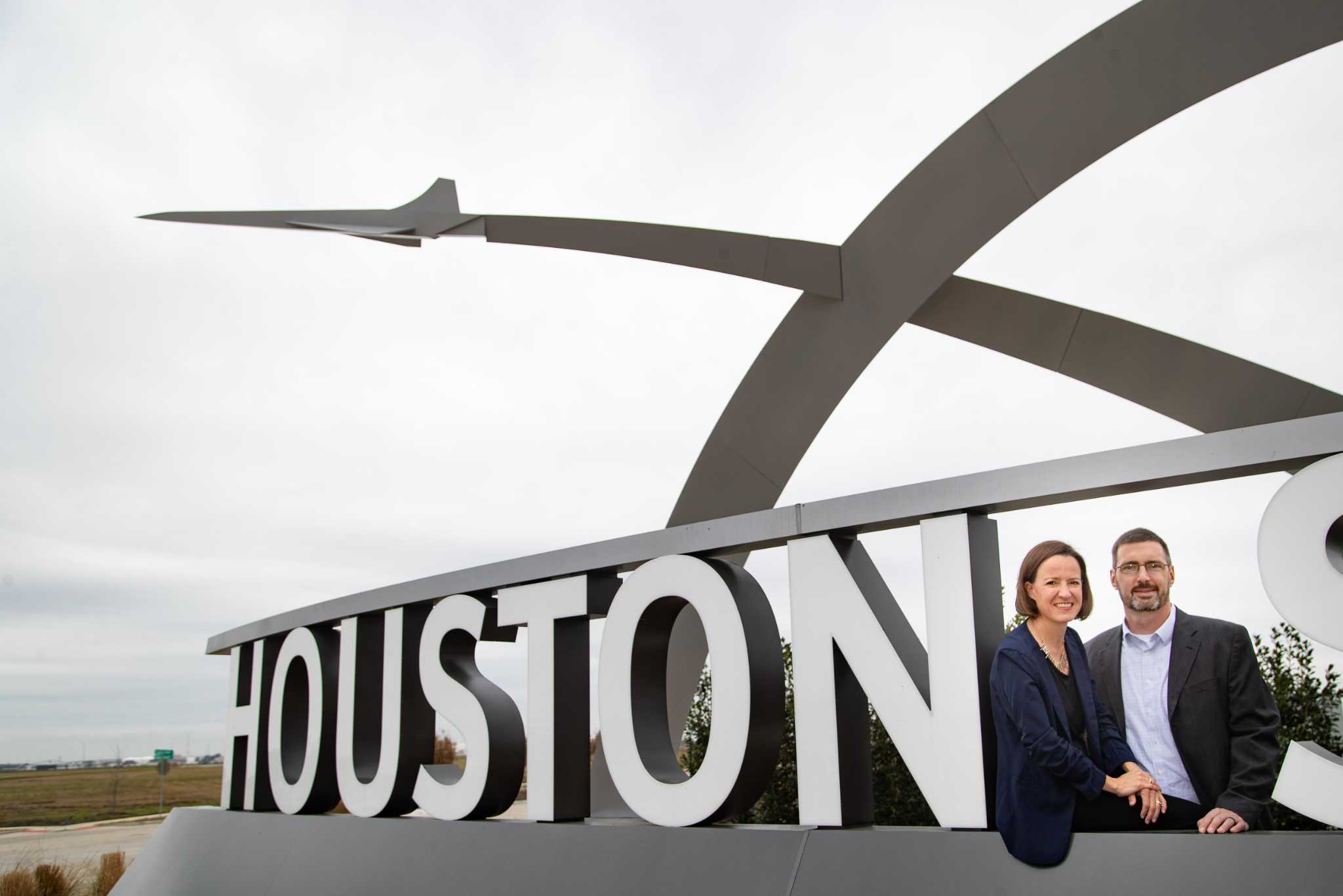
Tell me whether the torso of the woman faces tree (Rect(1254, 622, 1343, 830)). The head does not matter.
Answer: no

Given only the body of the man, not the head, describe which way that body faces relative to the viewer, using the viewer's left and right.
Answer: facing the viewer and to the left of the viewer

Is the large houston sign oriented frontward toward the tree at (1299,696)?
no

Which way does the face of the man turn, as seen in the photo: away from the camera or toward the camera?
toward the camera

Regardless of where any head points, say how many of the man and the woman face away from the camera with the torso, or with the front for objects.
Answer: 0

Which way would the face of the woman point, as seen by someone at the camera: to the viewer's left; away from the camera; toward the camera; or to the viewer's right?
toward the camera

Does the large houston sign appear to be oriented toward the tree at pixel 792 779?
no

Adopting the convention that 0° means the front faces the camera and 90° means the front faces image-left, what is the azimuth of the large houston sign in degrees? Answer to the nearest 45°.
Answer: approximately 45°

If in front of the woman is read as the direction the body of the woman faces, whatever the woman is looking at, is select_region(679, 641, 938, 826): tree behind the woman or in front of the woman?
behind

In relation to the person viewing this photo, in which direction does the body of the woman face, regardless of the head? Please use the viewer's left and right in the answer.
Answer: facing the viewer and to the right of the viewer

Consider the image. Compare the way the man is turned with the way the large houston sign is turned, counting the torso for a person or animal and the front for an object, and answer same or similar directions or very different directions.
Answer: same or similar directions
